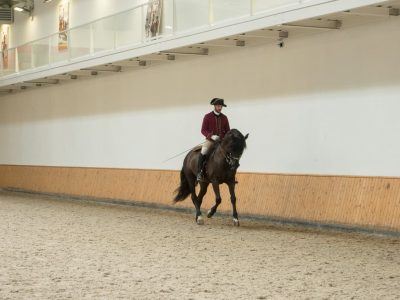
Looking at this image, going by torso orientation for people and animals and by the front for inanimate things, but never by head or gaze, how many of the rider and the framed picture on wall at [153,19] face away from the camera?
0

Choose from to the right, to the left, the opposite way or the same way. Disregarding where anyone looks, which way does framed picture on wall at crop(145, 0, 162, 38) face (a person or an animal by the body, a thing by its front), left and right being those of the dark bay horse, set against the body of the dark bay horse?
to the right

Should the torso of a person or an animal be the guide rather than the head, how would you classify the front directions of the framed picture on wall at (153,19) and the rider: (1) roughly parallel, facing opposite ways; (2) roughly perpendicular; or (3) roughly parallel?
roughly perpendicular

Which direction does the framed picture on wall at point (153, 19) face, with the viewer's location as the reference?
facing the viewer and to the left of the viewer
